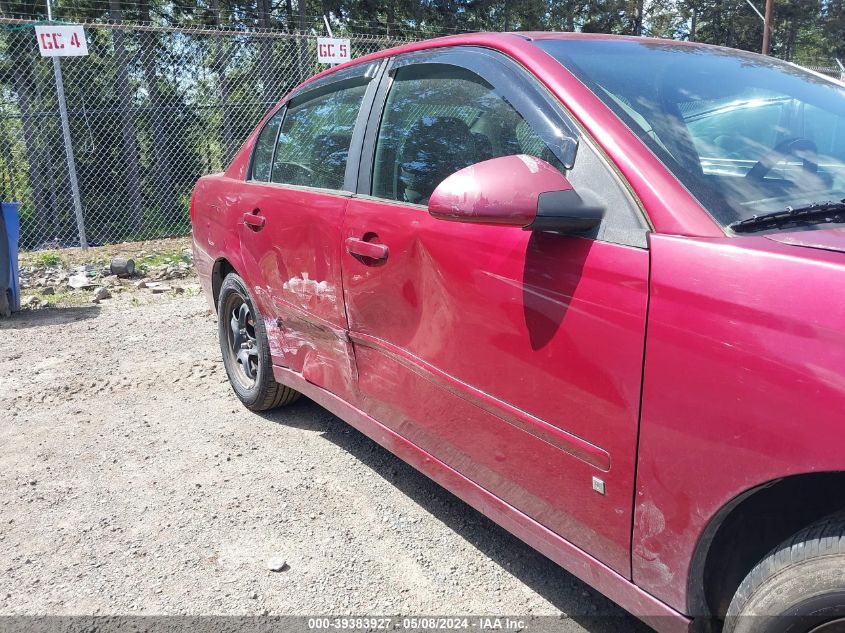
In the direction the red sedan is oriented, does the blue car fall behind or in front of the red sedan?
behind

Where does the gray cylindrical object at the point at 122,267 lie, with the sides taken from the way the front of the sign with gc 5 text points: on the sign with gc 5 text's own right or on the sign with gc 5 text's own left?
on the sign with gc 5 text's own right

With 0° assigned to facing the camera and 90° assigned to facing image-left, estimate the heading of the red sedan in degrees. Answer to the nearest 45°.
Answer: approximately 315°

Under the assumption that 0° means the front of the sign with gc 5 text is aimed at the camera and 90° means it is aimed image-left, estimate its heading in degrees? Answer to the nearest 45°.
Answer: approximately 0°

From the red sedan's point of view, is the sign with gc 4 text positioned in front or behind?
behind

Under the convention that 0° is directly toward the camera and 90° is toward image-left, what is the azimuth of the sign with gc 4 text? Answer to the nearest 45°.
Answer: approximately 0°

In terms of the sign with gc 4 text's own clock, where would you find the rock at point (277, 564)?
The rock is roughly at 12 o'clock from the sign with gc 4 text.

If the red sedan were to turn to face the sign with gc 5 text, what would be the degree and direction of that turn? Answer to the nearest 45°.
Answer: approximately 135° to its left

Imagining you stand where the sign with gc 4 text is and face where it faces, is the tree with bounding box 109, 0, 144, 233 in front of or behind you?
behind

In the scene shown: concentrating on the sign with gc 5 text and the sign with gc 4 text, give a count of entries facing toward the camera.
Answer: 2

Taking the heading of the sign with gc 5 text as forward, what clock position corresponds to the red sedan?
The red sedan is roughly at 12 o'clock from the sign with gc 5 text.

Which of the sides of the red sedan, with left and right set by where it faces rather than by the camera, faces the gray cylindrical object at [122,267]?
back

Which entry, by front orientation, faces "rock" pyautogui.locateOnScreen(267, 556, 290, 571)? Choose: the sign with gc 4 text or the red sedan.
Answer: the sign with gc 4 text
